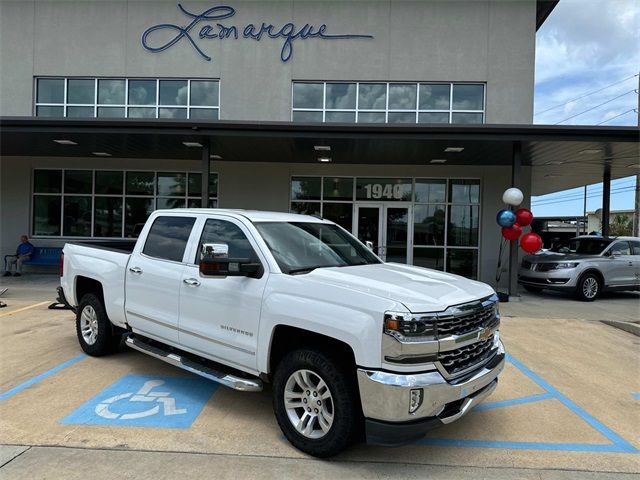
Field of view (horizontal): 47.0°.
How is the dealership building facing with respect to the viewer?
toward the camera

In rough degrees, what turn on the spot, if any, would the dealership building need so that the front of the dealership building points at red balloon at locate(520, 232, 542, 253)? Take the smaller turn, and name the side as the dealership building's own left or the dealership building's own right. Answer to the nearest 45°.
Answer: approximately 45° to the dealership building's own left

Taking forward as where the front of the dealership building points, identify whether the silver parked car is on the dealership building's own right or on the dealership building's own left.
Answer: on the dealership building's own left

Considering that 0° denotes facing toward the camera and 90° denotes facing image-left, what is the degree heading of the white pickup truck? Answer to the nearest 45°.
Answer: approximately 315°

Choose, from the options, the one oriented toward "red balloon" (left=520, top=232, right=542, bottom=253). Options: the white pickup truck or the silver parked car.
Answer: the silver parked car

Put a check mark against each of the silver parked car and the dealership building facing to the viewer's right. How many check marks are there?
0

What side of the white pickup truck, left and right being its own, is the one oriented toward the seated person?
back

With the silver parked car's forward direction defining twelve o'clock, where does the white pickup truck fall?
The white pickup truck is roughly at 11 o'clock from the silver parked car.

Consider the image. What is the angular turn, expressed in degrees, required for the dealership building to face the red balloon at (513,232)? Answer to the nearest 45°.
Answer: approximately 45° to its left

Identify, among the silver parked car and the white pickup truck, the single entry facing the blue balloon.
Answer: the silver parked car

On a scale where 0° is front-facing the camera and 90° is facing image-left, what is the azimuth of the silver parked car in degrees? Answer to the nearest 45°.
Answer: approximately 45°

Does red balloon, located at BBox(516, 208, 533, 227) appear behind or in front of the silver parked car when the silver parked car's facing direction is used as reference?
in front

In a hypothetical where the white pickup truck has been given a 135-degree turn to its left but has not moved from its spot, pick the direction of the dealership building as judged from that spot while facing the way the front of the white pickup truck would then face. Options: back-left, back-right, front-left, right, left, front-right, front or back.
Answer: front

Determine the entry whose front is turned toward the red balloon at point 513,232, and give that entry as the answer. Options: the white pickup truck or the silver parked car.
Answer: the silver parked car

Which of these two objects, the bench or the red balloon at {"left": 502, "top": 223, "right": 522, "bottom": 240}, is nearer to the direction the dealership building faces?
the red balloon

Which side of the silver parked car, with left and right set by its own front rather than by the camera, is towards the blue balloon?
front
